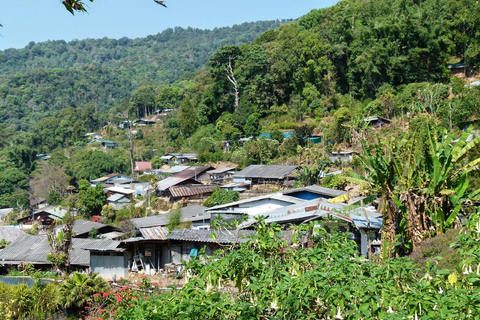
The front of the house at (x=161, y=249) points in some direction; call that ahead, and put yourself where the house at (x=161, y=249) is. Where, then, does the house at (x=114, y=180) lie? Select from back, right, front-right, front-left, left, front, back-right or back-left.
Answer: back

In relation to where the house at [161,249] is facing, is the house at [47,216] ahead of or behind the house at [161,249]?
behind

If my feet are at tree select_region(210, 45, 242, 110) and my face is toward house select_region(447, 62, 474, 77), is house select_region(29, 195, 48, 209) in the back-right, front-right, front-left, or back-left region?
back-right

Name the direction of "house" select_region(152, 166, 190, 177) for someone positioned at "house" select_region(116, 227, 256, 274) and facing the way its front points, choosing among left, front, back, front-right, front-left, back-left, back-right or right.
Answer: back

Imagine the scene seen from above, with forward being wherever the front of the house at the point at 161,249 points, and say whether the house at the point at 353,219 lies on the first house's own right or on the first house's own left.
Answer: on the first house's own left

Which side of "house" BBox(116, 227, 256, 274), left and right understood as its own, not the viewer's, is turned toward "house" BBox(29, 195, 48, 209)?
back

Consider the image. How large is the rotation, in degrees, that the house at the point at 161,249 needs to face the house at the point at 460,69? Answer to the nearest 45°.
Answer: approximately 135° to its left

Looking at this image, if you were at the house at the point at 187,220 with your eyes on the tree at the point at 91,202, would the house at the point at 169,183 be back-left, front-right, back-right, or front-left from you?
front-right

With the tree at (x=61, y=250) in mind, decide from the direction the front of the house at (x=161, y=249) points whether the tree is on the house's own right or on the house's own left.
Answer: on the house's own right

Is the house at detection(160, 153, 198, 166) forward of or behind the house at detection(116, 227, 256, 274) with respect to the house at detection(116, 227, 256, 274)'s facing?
behind

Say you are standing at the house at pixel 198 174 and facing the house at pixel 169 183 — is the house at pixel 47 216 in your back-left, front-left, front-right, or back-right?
front-right

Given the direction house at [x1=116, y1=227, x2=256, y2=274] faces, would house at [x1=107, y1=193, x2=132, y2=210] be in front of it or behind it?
behind

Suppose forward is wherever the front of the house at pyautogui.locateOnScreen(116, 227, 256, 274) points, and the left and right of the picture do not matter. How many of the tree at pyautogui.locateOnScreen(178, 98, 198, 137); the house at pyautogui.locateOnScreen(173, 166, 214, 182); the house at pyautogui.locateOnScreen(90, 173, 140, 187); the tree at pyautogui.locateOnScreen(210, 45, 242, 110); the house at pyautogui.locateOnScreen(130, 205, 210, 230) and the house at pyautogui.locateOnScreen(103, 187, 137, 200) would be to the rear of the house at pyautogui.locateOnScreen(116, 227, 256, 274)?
6

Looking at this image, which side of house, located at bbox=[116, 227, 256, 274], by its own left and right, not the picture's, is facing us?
front

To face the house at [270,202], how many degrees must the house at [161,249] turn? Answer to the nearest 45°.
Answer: approximately 135° to its left

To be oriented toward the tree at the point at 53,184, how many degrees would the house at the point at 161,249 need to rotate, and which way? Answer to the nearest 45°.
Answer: approximately 180°
